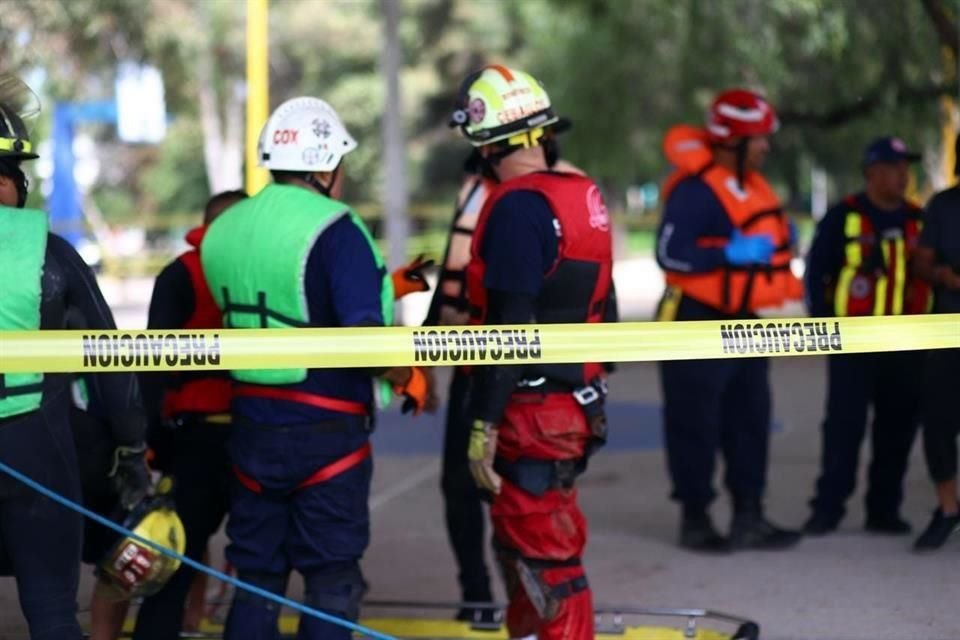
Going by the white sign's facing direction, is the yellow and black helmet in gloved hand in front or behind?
in front

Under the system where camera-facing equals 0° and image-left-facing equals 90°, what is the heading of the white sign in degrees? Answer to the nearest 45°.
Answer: approximately 0°

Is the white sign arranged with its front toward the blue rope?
yes

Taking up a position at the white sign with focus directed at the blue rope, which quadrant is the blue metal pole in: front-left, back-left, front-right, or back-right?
back-right

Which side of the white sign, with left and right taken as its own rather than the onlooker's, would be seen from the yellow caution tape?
front

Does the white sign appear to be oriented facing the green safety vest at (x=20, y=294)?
yes

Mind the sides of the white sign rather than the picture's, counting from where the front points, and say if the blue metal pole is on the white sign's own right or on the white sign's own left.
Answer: on the white sign's own right

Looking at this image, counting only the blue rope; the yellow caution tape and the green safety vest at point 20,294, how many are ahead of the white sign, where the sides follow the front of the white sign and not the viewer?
3
